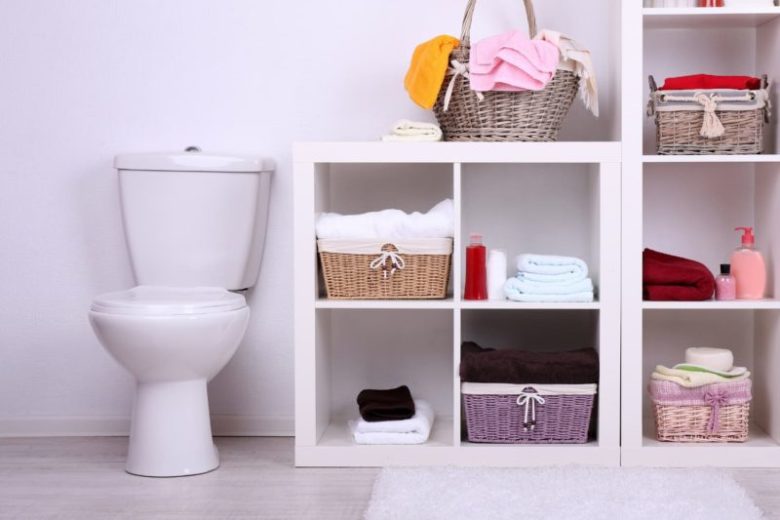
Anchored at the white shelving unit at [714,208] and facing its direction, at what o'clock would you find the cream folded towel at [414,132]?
The cream folded towel is roughly at 2 o'clock from the white shelving unit.

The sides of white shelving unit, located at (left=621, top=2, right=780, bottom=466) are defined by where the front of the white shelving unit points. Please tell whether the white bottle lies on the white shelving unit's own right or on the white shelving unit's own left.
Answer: on the white shelving unit's own right

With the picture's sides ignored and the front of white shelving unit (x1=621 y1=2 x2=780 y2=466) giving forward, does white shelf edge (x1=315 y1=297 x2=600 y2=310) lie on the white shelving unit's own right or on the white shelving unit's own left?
on the white shelving unit's own right

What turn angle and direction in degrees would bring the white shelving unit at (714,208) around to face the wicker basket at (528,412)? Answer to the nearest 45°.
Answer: approximately 45° to its right

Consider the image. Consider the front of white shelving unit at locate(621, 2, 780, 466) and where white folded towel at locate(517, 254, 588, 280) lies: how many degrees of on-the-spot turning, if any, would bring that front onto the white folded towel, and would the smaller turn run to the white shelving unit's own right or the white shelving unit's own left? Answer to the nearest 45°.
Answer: approximately 45° to the white shelving unit's own right

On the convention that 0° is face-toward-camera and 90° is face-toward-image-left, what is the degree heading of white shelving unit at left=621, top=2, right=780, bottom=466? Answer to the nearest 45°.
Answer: approximately 0°

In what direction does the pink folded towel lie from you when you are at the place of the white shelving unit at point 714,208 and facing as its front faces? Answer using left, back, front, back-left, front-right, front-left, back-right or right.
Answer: front-right

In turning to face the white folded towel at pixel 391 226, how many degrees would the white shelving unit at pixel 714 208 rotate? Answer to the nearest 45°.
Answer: approximately 45° to its right

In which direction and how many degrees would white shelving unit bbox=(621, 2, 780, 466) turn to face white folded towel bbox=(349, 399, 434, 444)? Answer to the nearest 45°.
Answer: approximately 45° to its right
